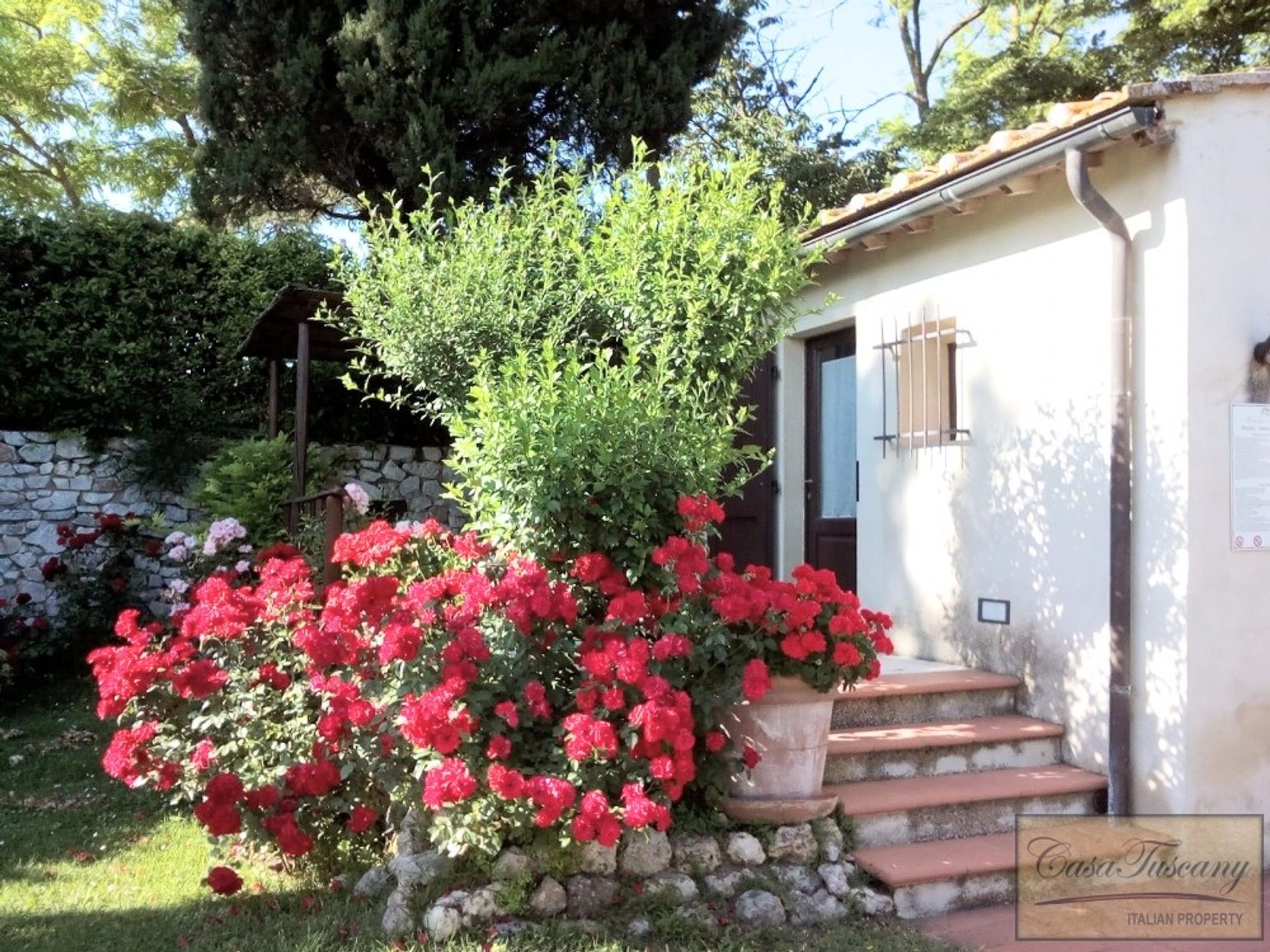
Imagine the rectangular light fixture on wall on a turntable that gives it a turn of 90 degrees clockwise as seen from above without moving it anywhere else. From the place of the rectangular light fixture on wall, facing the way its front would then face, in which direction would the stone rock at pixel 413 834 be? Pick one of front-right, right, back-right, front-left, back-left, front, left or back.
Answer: left

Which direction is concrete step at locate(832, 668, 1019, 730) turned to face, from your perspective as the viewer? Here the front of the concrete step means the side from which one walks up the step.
facing the viewer

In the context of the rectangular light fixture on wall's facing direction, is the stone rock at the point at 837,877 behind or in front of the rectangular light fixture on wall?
in front

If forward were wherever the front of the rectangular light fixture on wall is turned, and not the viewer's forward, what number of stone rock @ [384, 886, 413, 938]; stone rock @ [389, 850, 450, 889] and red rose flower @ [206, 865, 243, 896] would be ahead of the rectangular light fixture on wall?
3

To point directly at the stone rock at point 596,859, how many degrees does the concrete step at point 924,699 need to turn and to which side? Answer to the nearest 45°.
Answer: approximately 45° to its right

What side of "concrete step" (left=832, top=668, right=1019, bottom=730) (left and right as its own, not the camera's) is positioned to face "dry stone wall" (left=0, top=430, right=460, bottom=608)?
right

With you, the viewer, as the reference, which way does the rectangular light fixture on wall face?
facing the viewer and to the left of the viewer

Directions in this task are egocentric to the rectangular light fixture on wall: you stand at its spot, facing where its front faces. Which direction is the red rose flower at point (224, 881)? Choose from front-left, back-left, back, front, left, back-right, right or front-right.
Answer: front

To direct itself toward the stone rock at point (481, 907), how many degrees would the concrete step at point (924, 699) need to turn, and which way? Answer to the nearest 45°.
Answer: approximately 45° to its right

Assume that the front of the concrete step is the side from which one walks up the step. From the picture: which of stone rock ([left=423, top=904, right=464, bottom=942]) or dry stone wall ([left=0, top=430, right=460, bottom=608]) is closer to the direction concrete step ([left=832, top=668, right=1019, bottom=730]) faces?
the stone rock

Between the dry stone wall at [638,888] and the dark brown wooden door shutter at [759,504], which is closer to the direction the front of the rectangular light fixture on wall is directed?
the dry stone wall

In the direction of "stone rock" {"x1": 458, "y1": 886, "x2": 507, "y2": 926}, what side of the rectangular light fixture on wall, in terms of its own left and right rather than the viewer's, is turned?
front

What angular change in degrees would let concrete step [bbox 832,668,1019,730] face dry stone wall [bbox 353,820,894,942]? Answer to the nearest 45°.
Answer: approximately 45° to its right

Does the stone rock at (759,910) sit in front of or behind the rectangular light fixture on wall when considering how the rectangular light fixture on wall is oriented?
in front

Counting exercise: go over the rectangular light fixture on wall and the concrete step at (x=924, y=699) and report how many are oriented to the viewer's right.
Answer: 0

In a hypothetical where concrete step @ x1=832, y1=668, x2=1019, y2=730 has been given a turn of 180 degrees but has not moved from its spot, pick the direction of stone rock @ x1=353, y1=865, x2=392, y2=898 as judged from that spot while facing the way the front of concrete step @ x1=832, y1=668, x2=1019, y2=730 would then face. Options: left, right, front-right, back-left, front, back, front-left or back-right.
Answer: back-left

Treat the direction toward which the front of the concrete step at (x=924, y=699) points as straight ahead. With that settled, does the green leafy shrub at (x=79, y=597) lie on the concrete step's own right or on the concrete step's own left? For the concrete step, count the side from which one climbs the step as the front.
on the concrete step's own right

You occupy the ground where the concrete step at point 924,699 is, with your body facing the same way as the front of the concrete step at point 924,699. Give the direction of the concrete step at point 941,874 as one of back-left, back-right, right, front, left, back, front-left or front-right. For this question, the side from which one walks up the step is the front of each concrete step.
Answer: front

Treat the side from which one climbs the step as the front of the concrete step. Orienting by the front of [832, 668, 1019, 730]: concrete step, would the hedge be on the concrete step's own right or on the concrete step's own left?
on the concrete step's own right
